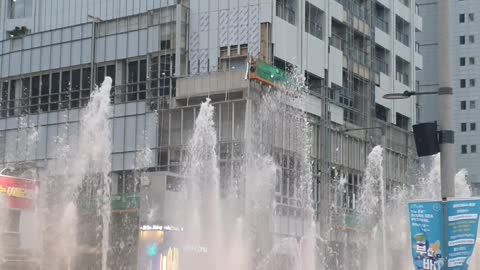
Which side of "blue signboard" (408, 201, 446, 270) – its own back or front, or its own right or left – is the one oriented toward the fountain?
back

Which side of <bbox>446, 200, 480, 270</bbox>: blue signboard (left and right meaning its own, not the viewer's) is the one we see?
front

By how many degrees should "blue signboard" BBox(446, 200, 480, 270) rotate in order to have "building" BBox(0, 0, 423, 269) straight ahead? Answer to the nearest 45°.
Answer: approximately 135° to its right

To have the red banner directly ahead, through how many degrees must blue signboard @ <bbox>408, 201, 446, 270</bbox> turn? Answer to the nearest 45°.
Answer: approximately 135° to its right

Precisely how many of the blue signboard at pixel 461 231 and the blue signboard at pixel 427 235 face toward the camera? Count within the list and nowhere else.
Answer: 2

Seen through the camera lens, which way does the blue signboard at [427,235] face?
facing the viewer
